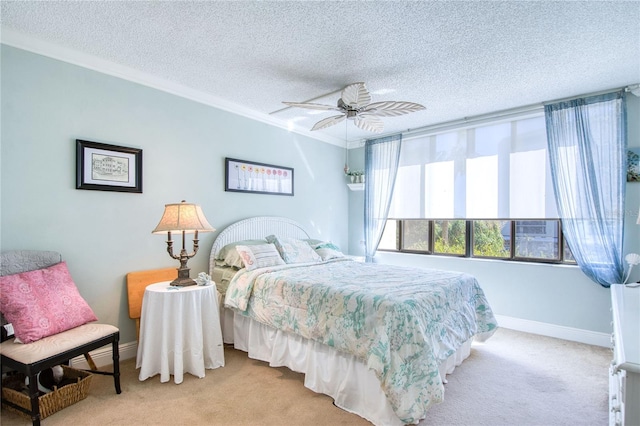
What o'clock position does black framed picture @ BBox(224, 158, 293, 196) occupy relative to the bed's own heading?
The black framed picture is roughly at 6 o'clock from the bed.

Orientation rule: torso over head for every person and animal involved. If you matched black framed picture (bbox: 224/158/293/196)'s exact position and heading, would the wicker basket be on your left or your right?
on your right

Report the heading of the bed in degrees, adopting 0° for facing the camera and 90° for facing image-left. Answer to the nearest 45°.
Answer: approximately 315°

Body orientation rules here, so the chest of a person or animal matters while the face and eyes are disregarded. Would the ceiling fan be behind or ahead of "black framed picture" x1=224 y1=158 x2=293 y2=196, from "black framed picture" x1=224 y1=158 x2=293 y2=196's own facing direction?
ahead

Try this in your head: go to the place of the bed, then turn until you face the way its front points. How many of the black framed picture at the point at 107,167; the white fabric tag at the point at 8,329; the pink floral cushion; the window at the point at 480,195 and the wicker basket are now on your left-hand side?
1

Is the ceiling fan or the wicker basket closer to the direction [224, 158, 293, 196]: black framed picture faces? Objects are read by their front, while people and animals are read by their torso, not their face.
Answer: the ceiling fan

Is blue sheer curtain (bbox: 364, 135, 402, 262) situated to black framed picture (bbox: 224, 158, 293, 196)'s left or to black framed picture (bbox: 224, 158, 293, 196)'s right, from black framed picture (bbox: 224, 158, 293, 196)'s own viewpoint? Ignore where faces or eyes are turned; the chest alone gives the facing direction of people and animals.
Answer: on its left

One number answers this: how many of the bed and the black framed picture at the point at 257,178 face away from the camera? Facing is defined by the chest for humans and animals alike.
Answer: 0

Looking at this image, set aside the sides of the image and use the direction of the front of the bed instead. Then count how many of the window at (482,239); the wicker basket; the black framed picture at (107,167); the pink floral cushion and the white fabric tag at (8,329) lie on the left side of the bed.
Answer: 1

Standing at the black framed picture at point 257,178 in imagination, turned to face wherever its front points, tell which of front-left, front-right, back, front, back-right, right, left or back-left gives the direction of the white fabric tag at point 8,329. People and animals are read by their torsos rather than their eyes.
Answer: right

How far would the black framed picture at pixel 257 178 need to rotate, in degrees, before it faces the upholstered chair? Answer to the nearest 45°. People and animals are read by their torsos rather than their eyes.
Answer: approximately 90° to its right

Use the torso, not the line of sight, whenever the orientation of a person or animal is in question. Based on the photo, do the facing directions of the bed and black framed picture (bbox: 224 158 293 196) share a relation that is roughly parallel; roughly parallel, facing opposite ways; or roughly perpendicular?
roughly parallel

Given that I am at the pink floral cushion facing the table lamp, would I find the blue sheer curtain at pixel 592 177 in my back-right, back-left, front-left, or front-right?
front-right

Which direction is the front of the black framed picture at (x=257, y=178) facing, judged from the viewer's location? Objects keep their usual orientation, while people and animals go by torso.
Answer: facing the viewer and to the right of the viewer

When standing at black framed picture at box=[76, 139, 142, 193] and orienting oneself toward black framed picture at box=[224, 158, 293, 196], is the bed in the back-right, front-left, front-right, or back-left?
front-right

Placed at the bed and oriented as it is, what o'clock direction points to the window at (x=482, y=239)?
The window is roughly at 9 o'clock from the bed.

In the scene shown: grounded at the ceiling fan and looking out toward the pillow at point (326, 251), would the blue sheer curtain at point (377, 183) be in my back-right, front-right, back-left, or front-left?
front-right

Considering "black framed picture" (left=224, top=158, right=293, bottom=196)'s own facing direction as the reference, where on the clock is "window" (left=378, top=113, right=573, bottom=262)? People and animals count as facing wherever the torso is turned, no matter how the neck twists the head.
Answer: The window is roughly at 11 o'clock from the black framed picture.

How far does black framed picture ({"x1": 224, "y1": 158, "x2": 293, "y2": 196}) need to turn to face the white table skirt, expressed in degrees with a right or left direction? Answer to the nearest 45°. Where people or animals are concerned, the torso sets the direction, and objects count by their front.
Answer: approximately 90° to its right

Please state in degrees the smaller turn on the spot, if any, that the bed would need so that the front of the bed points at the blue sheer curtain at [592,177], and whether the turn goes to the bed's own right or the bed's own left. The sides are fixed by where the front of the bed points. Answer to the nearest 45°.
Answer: approximately 90° to the bed's own left
